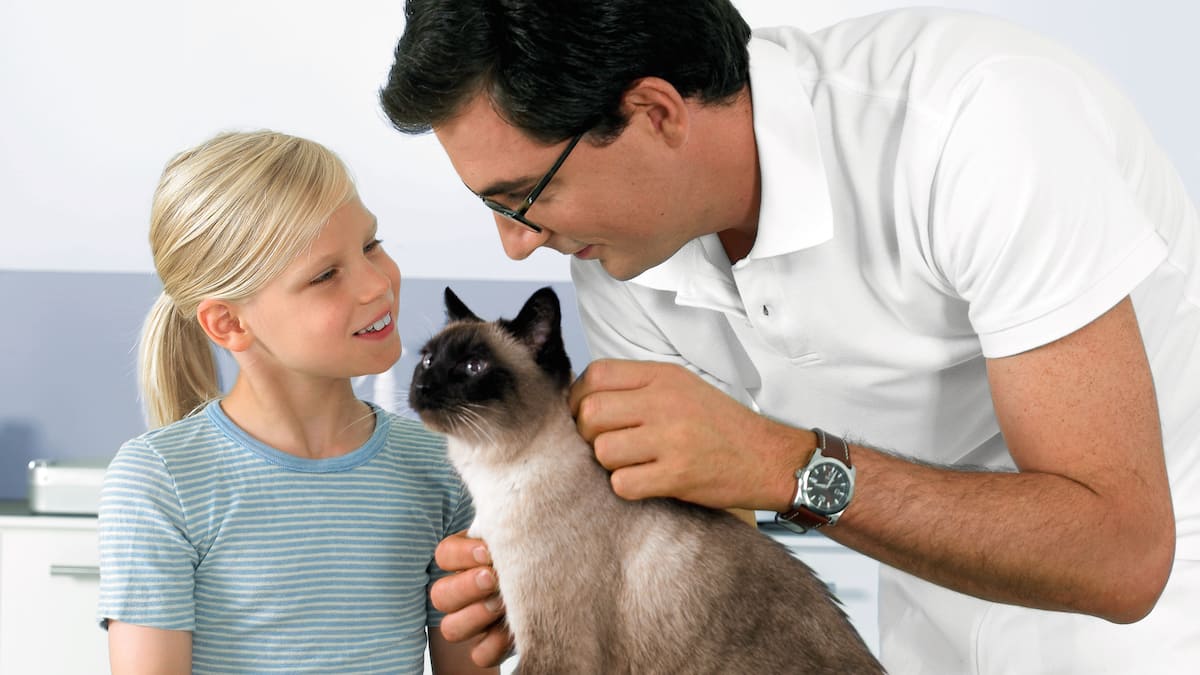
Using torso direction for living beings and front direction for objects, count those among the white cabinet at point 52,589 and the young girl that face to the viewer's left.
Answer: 0

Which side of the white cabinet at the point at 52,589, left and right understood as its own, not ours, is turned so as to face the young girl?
front

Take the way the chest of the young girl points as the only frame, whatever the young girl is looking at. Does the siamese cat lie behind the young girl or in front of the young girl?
in front

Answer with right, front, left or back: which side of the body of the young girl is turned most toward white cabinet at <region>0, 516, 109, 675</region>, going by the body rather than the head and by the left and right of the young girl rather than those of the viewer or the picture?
back

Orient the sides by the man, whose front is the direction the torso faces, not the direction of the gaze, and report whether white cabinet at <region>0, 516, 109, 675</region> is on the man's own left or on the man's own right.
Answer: on the man's own right

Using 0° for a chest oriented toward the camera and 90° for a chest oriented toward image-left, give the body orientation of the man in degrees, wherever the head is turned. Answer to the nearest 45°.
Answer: approximately 45°

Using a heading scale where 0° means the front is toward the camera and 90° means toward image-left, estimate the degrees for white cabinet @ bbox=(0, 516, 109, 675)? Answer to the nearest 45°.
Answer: approximately 0°

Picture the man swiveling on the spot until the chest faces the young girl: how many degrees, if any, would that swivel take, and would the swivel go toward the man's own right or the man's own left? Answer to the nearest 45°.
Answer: approximately 45° to the man's own right

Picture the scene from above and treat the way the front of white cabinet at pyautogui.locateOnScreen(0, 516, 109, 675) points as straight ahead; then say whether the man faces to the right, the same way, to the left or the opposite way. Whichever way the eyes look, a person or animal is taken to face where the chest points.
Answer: to the right

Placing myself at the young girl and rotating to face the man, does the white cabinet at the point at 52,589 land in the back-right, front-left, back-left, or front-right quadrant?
back-left

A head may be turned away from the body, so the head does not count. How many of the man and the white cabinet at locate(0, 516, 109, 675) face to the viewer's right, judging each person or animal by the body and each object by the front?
0

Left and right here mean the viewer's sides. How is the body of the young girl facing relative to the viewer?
facing the viewer and to the right of the viewer
